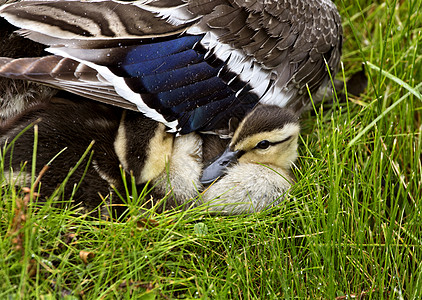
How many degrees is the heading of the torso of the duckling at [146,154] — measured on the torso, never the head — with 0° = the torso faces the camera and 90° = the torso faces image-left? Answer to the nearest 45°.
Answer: approximately 270°
